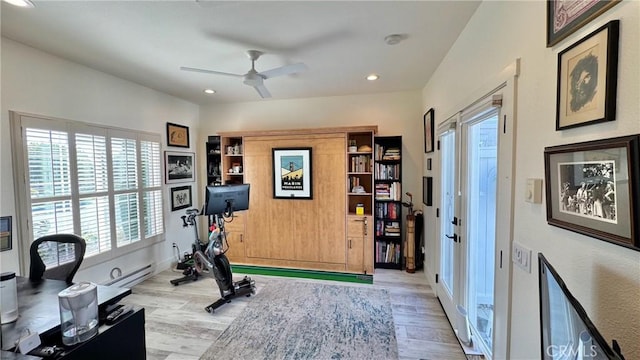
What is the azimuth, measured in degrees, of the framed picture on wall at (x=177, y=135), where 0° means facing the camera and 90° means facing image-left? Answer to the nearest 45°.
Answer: approximately 315°

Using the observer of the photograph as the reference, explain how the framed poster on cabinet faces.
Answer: facing the viewer

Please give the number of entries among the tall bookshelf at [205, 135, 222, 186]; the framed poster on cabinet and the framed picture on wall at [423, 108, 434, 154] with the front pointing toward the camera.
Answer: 2

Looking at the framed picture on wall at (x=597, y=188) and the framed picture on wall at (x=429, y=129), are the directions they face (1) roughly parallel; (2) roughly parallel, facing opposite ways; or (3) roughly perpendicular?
roughly parallel

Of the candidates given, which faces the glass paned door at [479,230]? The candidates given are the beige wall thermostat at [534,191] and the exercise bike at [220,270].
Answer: the exercise bike

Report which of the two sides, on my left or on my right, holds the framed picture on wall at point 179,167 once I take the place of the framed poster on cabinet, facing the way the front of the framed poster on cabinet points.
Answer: on my right

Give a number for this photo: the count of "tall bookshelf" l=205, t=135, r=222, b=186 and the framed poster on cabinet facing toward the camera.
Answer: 2

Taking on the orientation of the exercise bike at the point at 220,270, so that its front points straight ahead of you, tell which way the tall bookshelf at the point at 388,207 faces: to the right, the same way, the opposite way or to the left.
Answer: to the right

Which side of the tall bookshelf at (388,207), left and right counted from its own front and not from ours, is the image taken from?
front

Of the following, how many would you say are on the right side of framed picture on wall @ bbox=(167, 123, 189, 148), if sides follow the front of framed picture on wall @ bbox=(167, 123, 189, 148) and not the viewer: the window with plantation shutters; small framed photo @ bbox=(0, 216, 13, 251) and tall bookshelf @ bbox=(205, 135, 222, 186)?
2

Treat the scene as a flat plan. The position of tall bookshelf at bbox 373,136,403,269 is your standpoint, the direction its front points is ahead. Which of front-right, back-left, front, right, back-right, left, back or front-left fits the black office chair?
front-right

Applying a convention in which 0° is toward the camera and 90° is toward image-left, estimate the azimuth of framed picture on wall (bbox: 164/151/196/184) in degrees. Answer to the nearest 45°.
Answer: approximately 315°

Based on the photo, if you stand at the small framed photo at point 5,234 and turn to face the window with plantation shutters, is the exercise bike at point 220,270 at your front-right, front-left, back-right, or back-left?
front-right

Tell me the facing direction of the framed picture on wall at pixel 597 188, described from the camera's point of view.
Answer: facing the viewer and to the left of the viewer

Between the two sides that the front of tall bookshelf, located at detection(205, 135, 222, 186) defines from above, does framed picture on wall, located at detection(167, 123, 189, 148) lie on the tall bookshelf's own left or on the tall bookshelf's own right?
on the tall bookshelf's own right

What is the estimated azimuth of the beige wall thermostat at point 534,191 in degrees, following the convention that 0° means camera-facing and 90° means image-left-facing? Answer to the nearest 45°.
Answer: approximately 45°

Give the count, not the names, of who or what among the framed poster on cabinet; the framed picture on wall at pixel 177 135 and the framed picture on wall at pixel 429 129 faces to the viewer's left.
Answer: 1

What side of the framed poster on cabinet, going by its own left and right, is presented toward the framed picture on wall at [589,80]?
front

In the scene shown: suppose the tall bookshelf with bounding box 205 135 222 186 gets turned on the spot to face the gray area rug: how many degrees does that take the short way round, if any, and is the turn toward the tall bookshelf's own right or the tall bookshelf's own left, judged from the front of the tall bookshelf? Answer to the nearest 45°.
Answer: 0° — it already faces it

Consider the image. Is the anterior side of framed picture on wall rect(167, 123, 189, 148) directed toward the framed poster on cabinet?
yes

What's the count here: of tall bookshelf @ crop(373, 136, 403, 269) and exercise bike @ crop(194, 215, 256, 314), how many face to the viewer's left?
0
